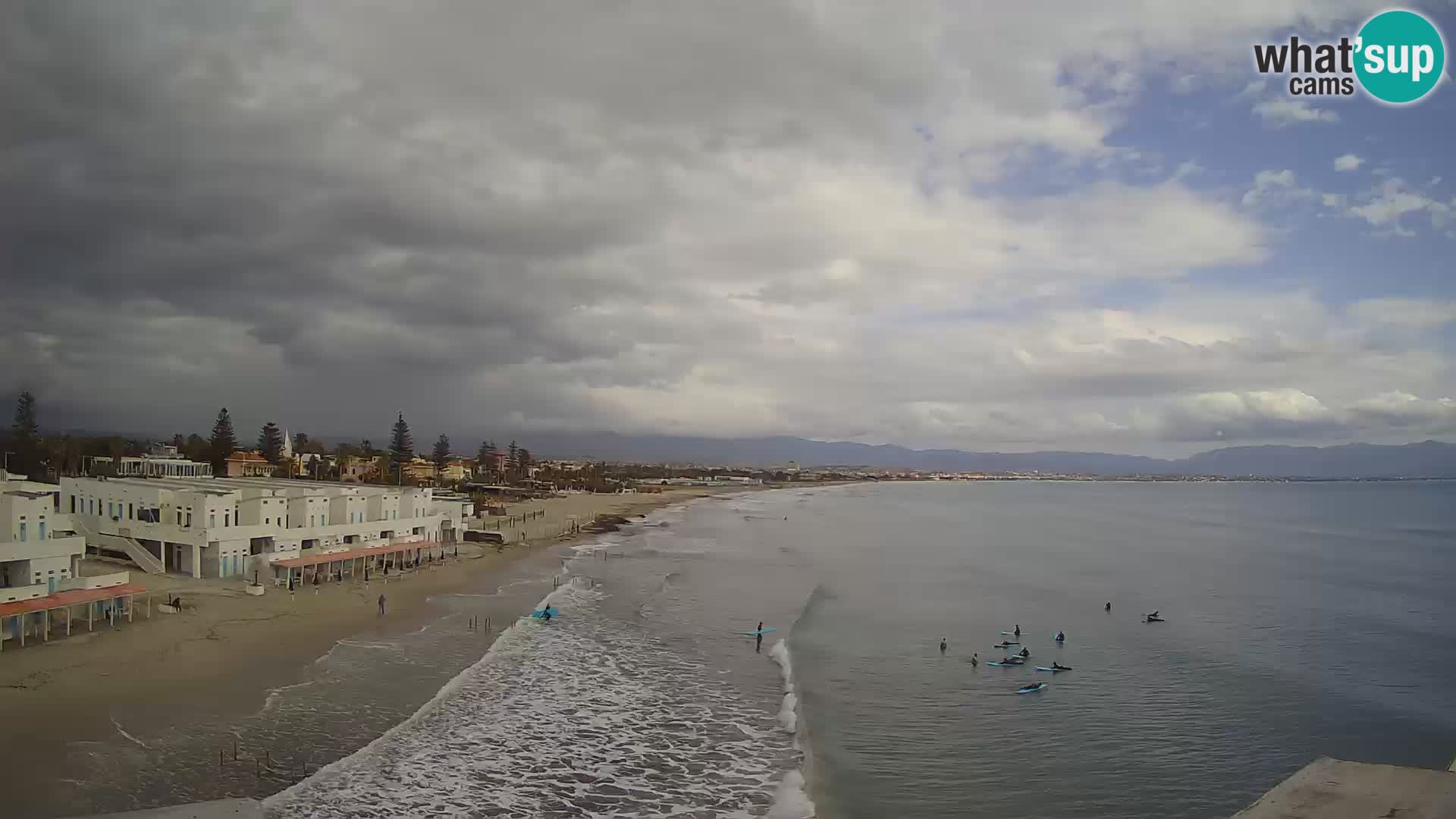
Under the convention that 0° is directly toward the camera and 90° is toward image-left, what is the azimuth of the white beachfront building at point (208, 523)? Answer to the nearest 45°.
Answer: approximately 315°

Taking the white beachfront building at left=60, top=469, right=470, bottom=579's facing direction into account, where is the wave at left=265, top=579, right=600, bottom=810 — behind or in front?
in front

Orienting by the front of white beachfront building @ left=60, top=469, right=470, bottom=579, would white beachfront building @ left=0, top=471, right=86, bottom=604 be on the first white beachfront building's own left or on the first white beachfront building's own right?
on the first white beachfront building's own right

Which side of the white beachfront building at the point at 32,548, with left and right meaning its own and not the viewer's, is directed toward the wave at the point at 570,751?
front

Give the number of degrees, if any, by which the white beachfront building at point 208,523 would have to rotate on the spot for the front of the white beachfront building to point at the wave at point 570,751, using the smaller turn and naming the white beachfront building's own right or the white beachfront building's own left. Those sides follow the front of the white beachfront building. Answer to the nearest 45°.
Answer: approximately 45° to the white beachfront building's own right

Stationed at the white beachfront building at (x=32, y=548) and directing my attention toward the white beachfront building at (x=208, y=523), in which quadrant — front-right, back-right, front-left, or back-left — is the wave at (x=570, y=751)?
back-right

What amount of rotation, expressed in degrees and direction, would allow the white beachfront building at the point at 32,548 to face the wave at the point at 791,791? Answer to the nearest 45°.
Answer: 0° — it already faces it

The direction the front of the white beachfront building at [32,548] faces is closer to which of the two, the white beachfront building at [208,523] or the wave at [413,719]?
the wave

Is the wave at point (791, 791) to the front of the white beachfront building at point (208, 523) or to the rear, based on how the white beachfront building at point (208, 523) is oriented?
to the front

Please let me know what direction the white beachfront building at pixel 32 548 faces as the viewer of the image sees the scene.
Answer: facing the viewer and to the right of the viewer

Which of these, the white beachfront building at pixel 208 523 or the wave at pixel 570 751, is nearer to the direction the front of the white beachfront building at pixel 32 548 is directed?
the wave

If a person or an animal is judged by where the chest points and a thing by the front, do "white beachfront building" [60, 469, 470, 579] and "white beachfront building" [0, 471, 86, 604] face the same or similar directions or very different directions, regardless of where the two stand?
same or similar directions

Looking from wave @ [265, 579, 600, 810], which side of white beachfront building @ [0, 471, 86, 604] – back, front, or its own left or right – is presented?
front

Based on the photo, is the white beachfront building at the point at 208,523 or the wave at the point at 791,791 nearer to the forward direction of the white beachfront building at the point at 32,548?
the wave

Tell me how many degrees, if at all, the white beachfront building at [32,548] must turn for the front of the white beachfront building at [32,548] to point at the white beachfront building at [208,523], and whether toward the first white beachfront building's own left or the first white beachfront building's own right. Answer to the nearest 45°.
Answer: approximately 90° to the first white beachfront building's own left

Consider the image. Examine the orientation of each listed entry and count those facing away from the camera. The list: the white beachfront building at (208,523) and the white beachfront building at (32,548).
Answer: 0
